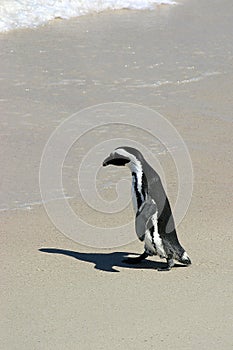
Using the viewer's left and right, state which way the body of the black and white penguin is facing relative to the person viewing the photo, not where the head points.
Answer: facing to the left of the viewer
